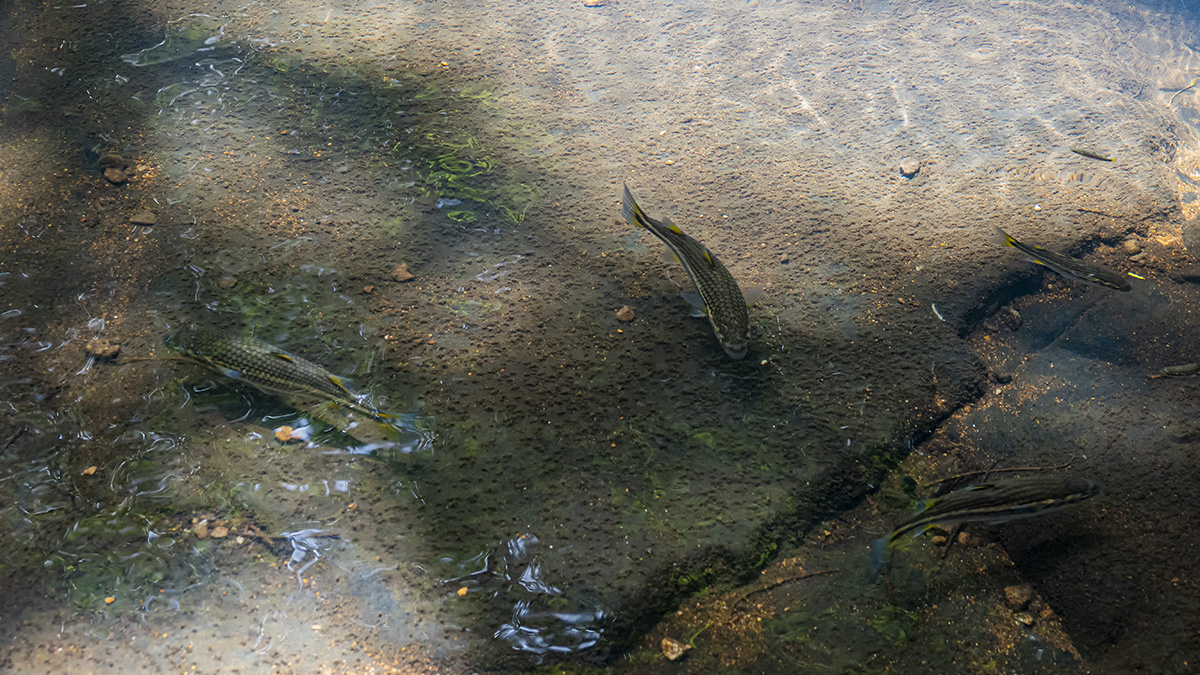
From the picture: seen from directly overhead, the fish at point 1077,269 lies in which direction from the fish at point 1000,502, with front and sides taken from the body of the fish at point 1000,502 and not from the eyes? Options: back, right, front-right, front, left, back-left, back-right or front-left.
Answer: left

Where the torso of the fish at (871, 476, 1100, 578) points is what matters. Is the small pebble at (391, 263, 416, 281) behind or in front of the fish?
behind

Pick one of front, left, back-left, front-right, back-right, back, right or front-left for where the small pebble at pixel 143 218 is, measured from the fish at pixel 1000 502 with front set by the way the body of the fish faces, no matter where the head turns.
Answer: back

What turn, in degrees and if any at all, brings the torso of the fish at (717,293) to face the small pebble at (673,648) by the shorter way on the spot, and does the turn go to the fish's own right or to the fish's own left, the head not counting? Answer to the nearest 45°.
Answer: approximately 45° to the fish's own right

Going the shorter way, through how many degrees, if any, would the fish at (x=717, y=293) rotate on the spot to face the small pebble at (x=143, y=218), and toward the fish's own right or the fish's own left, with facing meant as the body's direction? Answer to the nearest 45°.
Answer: approximately 135° to the fish's own right

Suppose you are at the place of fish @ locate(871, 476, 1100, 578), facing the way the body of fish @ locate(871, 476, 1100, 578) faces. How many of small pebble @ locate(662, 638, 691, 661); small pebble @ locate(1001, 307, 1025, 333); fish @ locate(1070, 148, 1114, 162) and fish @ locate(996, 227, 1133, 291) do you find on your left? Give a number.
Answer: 3

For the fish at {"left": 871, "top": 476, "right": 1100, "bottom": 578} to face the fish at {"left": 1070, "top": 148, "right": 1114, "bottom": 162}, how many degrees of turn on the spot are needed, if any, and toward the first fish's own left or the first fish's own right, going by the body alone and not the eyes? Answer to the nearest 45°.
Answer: approximately 90° to the first fish's own left

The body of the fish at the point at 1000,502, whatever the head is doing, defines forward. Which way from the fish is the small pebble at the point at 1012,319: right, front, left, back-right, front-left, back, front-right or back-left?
left

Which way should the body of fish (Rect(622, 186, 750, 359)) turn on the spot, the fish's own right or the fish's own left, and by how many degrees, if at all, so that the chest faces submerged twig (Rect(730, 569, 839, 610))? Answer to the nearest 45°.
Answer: approximately 45° to the fish's own right

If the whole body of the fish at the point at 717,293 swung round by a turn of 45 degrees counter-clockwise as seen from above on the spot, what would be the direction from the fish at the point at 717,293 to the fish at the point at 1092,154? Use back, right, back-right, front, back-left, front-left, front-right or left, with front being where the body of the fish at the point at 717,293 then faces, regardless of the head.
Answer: front-left

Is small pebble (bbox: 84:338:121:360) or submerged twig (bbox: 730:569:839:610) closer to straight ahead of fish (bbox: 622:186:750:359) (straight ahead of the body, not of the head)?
the submerged twig

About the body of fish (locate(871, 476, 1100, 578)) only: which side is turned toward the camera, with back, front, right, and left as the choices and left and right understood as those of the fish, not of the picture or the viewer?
right

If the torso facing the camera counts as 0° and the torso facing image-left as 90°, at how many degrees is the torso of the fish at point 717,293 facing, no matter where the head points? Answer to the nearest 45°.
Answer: approximately 315°

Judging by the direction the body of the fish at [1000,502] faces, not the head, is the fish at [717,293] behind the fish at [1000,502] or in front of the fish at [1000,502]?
behind
